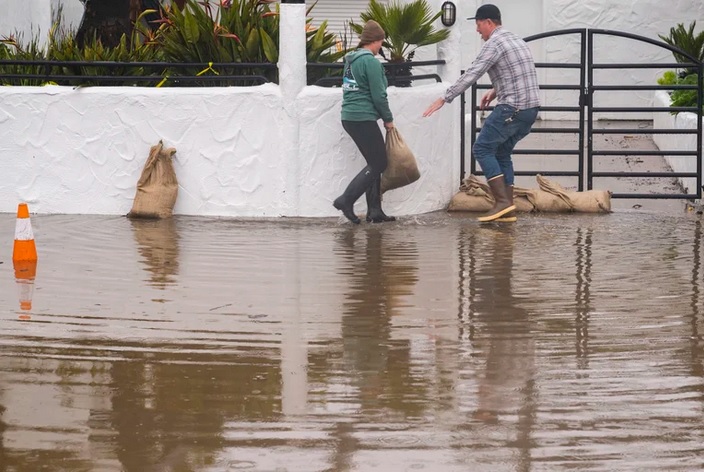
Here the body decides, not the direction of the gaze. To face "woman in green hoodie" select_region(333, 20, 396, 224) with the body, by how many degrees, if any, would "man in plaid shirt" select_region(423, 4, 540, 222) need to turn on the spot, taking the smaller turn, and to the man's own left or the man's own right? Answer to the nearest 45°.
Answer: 0° — they already face them

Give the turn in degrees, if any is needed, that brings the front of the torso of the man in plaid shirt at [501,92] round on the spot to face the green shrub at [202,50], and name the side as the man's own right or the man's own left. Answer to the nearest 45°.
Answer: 0° — they already face it

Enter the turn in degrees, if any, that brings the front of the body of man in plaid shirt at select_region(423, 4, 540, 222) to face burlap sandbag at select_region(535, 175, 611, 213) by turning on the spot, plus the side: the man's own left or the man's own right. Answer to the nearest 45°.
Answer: approximately 135° to the man's own right

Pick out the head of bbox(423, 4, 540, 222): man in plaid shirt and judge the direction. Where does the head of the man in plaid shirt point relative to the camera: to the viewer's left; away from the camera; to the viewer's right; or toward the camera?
to the viewer's left

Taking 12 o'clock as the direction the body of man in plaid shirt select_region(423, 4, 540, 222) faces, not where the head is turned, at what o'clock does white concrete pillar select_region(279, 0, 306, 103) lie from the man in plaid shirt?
The white concrete pillar is roughly at 12 o'clock from the man in plaid shirt.

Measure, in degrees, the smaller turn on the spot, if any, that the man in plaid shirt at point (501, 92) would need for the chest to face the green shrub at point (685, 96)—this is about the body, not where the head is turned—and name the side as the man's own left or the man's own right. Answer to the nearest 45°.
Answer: approximately 135° to the man's own right

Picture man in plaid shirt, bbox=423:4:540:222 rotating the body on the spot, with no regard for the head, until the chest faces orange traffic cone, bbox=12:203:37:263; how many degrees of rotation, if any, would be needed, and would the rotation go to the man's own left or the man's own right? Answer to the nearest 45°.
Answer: approximately 45° to the man's own left

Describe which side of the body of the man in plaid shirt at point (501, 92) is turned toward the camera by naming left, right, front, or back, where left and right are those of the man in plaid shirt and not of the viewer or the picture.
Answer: left
